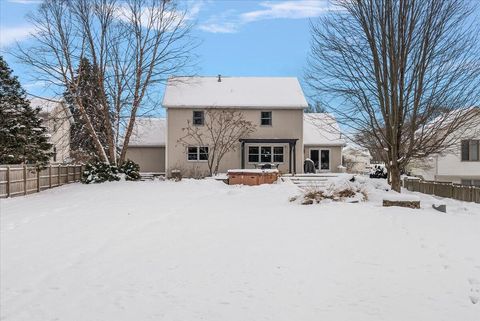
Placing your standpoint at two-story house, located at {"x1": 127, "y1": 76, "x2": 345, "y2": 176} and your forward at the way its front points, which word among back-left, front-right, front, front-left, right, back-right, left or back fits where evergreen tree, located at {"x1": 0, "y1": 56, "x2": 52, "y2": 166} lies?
back-left

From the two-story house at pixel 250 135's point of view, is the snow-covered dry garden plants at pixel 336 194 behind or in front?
behind

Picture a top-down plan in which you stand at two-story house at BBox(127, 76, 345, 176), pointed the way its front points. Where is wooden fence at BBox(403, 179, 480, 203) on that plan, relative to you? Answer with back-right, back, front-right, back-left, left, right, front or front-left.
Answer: back-right

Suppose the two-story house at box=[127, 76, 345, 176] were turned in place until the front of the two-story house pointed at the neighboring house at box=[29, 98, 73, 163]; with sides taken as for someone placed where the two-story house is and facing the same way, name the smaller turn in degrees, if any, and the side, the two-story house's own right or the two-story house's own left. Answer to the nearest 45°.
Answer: approximately 90° to the two-story house's own left

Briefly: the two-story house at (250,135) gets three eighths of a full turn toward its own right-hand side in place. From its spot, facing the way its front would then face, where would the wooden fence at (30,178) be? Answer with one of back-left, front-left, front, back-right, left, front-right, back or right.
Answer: right

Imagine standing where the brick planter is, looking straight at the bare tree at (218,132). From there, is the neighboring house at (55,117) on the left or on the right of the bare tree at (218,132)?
left

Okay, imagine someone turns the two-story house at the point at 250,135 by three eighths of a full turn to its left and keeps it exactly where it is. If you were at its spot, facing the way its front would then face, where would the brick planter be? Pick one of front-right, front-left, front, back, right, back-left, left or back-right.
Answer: front-left

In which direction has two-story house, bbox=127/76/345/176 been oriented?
away from the camera
